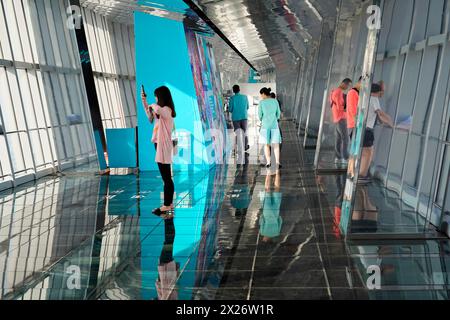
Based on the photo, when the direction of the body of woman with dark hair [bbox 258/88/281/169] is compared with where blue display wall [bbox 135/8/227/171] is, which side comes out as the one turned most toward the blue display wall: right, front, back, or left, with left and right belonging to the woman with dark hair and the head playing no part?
left

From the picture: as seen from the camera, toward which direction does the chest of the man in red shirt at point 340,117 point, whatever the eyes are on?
to the viewer's right

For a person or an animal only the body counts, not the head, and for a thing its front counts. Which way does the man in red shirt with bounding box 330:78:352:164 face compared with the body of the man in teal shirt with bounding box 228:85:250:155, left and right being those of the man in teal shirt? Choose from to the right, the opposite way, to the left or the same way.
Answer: to the right

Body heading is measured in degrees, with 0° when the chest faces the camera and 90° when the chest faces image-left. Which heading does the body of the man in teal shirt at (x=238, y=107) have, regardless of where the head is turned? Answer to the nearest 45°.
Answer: approximately 180°

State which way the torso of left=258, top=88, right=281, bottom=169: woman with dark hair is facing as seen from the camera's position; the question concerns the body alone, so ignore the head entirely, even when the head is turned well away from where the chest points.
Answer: away from the camera
